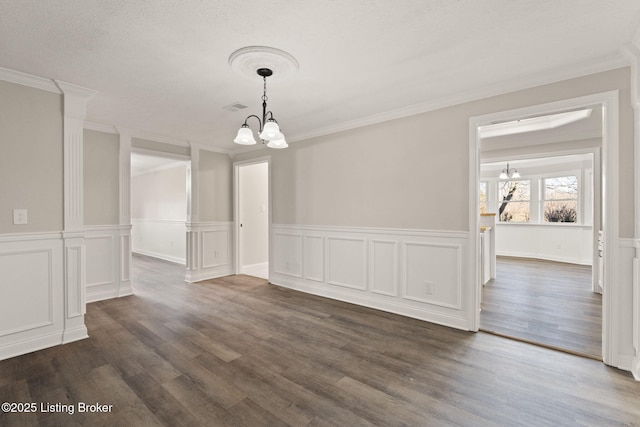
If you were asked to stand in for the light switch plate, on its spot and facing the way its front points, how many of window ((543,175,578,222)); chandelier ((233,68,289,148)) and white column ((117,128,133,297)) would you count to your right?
0

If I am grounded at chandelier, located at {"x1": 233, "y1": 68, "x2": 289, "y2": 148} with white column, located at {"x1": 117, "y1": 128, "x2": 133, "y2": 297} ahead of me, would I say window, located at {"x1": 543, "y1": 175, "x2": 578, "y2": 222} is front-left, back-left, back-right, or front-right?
back-right

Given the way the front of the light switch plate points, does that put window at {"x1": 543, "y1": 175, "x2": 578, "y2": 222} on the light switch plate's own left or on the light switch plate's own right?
on the light switch plate's own left

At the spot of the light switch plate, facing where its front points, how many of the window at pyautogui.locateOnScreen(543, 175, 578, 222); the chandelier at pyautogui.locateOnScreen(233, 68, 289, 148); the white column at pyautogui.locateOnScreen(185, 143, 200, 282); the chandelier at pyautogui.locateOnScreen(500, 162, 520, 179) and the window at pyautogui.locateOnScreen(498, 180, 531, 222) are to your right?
0

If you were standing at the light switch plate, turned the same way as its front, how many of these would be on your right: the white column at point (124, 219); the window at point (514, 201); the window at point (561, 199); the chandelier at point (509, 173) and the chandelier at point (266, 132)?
0

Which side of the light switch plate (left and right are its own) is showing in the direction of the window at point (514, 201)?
left

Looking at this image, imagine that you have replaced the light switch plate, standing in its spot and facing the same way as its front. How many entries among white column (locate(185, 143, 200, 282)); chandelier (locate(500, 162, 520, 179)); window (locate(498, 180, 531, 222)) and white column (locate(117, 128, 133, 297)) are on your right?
0

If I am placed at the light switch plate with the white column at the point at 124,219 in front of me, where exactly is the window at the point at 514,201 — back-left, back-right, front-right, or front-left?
front-right

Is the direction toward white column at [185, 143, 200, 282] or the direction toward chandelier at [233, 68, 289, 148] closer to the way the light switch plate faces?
the chandelier

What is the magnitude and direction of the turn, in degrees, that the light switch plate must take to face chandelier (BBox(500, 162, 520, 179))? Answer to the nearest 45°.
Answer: approximately 90° to its left

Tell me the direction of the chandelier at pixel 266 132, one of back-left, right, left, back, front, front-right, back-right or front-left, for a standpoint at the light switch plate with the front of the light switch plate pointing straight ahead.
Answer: front-left

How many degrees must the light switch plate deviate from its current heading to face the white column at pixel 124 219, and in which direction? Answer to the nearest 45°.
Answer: approximately 135° to its left

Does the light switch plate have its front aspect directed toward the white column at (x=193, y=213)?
no

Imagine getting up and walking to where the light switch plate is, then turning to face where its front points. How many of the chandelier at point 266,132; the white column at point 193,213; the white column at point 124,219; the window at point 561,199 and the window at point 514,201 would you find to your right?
0
